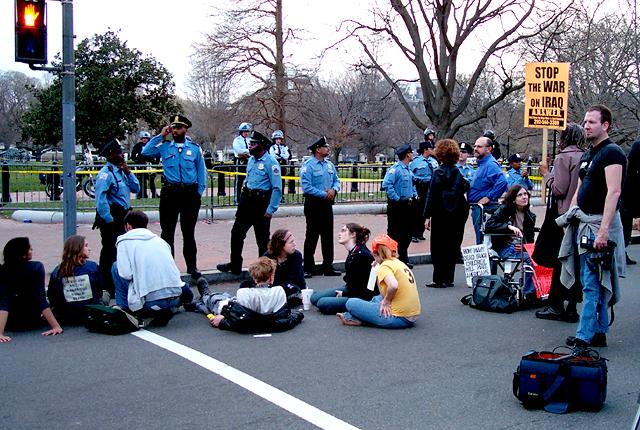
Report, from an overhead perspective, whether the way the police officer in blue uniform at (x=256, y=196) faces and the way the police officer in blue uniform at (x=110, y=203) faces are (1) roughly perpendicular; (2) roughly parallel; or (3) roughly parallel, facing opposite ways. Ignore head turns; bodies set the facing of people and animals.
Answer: roughly perpendicular

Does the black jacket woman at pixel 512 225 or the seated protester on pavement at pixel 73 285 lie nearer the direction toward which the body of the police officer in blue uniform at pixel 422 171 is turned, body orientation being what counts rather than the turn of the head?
the black jacket woman

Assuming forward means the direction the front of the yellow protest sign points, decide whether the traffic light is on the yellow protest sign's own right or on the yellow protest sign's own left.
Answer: on the yellow protest sign's own right

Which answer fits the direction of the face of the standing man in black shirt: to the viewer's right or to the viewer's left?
to the viewer's left

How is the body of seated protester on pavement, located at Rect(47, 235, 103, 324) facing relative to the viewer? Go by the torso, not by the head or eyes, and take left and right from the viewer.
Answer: facing away from the viewer

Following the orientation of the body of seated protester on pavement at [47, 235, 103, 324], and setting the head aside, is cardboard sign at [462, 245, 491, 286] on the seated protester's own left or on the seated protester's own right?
on the seated protester's own right

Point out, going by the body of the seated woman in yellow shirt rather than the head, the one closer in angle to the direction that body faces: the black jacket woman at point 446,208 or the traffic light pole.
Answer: the traffic light pole

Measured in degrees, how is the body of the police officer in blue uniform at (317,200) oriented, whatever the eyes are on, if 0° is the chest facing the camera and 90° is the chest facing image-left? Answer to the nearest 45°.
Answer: approximately 315°

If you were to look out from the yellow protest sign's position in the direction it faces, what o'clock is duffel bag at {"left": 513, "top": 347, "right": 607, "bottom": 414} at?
The duffel bag is roughly at 12 o'clock from the yellow protest sign.

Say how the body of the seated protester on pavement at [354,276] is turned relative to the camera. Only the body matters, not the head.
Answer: to the viewer's left

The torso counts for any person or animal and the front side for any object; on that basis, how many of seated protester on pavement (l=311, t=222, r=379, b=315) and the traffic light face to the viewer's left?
1

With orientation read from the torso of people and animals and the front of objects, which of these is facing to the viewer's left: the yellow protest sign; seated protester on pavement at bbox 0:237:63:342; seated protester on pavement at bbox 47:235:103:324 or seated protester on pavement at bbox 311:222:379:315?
seated protester on pavement at bbox 311:222:379:315
